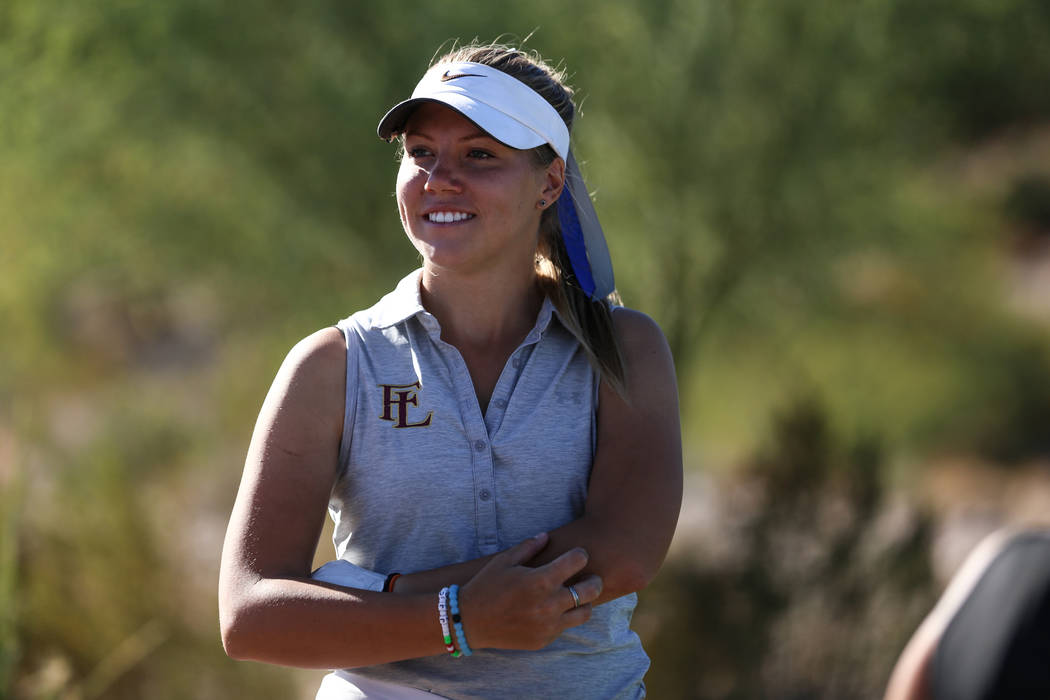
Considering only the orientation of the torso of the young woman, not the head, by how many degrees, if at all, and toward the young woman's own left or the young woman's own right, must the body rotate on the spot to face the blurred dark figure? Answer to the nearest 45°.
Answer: approximately 45° to the young woman's own left

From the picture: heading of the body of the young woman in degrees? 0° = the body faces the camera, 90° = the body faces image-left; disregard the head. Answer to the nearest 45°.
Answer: approximately 0°
